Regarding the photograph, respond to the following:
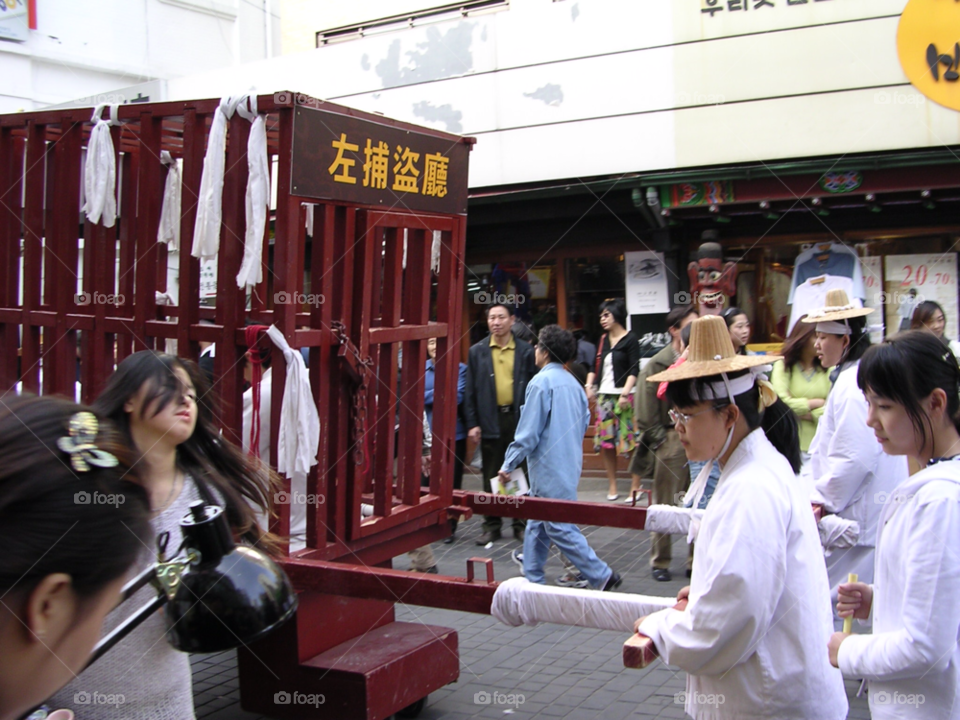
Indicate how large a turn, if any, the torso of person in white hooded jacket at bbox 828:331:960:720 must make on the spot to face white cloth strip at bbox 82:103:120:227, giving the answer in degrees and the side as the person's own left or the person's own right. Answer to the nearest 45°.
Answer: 0° — they already face it

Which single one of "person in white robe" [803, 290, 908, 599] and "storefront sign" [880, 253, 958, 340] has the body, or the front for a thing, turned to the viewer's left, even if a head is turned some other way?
the person in white robe

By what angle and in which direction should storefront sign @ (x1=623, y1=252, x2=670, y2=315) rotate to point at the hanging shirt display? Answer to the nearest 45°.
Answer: approximately 90° to its left

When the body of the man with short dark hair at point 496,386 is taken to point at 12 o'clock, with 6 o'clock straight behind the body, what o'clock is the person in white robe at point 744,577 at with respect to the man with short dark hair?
The person in white robe is roughly at 12 o'clock from the man with short dark hair.

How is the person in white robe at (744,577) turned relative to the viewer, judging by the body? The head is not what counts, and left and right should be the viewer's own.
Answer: facing to the left of the viewer

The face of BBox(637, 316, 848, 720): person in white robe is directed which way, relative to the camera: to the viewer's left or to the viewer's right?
to the viewer's left

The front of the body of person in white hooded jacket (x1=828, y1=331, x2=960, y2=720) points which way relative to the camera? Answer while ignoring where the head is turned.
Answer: to the viewer's left

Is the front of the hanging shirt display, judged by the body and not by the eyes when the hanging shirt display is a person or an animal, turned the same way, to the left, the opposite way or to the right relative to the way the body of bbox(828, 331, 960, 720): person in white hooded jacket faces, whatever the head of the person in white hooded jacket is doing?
to the left
